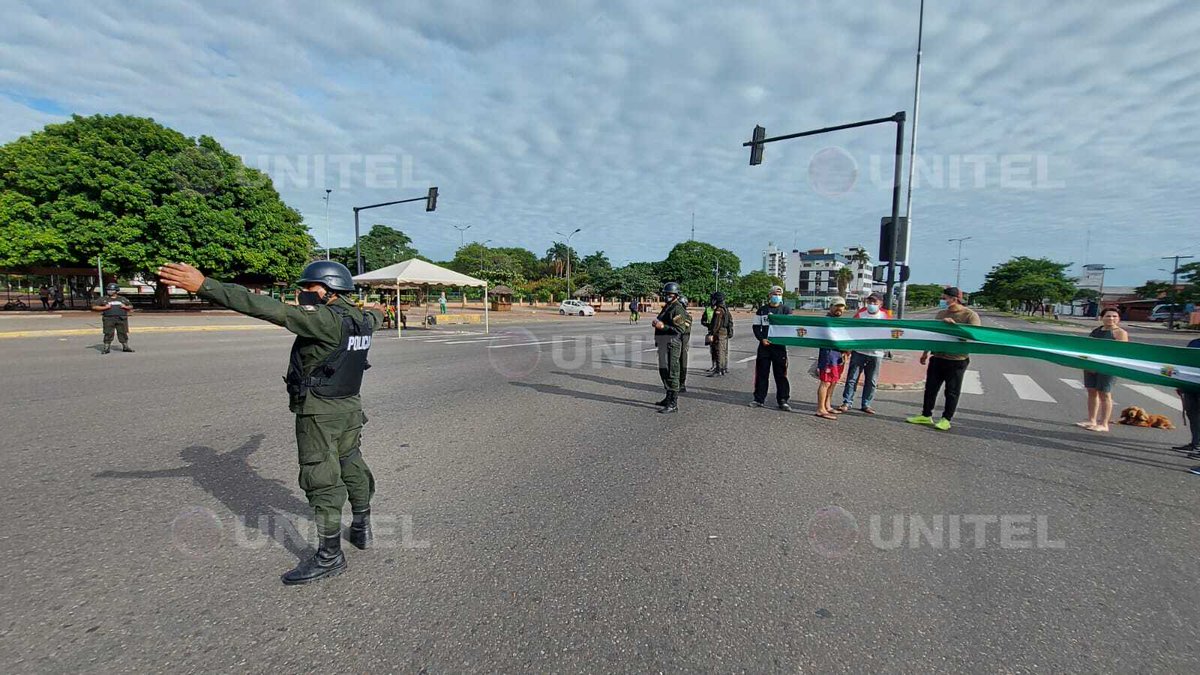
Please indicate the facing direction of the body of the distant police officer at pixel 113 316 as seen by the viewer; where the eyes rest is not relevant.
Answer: toward the camera

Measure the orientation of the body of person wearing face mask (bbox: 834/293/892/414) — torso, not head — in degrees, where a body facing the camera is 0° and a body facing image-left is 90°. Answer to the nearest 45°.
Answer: approximately 0°

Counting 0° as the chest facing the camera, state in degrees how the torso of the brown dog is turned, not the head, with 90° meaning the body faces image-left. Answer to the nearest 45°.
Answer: approximately 90°

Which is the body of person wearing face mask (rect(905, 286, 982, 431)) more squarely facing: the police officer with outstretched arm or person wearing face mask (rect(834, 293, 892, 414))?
the police officer with outstretched arm

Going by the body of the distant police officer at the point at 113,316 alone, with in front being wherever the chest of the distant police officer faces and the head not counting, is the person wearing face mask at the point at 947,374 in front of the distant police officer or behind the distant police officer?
in front

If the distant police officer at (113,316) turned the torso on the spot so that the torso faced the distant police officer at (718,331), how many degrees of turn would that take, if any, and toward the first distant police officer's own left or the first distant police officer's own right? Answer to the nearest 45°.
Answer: approximately 45° to the first distant police officer's own left

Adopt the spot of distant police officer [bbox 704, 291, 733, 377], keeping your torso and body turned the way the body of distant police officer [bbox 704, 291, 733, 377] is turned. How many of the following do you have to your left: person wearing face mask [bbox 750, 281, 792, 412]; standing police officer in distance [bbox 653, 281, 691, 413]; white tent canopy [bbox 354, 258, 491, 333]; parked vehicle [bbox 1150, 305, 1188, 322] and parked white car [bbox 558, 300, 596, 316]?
2

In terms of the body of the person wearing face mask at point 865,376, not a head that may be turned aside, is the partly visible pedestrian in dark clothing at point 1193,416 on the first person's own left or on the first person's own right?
on the first person's own left

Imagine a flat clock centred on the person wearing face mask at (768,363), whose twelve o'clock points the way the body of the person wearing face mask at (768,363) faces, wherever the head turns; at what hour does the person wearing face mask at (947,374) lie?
the person wearing face mask at (947,374) is roughly at 9 o'clock from the person wearing face mask at (768,363).

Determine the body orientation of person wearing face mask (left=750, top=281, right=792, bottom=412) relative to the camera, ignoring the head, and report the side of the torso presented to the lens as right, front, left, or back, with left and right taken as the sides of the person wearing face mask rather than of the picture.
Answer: front

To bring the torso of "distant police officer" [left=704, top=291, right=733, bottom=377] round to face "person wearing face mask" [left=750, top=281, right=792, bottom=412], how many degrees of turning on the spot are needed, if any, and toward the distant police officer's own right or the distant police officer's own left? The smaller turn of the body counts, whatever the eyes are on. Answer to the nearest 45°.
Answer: approximately 90° to the distant police officer's own left

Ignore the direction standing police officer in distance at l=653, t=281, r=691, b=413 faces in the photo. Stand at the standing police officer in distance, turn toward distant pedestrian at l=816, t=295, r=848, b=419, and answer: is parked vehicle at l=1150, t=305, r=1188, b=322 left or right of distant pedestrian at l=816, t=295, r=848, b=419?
left

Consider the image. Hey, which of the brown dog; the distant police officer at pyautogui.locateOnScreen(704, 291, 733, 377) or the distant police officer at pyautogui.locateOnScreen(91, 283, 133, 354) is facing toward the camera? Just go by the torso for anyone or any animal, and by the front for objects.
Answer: the distant police officer at pyautogui.locateOnScreen(91, 283, 133, 354)
